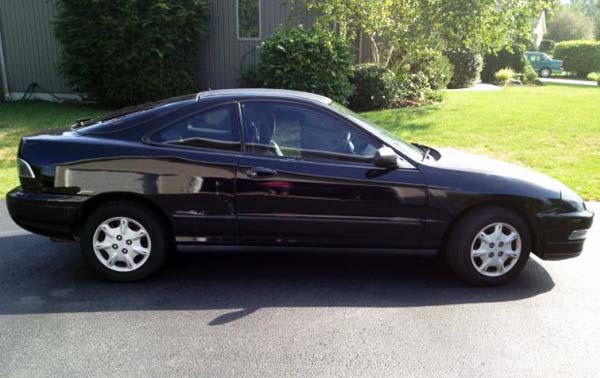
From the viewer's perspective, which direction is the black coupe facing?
to the viewer's right

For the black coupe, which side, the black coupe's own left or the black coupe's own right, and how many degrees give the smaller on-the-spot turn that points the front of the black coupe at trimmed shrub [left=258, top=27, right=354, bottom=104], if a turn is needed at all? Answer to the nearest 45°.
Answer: approximately 90° to the black coupe's own left

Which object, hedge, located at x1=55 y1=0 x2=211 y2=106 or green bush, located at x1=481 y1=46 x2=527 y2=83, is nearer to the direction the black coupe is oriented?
the green bush

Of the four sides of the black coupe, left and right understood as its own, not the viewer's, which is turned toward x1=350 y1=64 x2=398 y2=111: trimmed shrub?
left

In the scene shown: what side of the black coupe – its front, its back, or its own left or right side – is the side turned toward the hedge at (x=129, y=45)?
left

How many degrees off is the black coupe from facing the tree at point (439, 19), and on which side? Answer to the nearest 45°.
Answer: approximately 90° to its left

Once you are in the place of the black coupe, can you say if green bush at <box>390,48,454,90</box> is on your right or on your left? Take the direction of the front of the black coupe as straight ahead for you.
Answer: on your left
